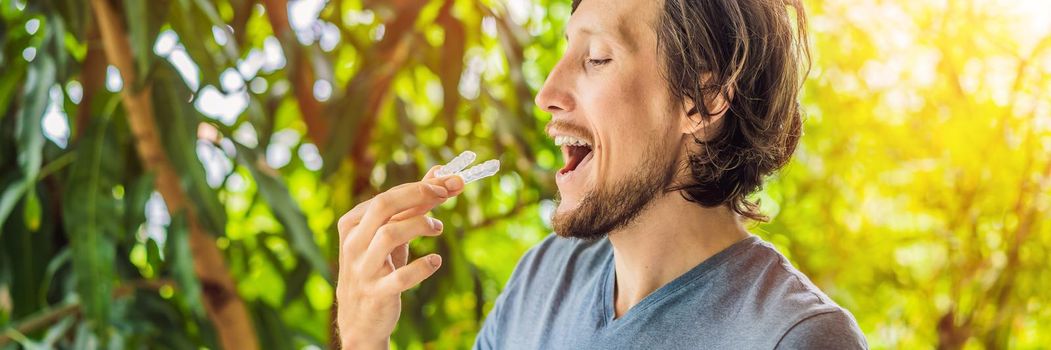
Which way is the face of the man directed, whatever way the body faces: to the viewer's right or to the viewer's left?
to the viewer's left

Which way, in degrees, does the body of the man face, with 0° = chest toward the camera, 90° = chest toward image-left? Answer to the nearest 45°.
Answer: approximately 45°
